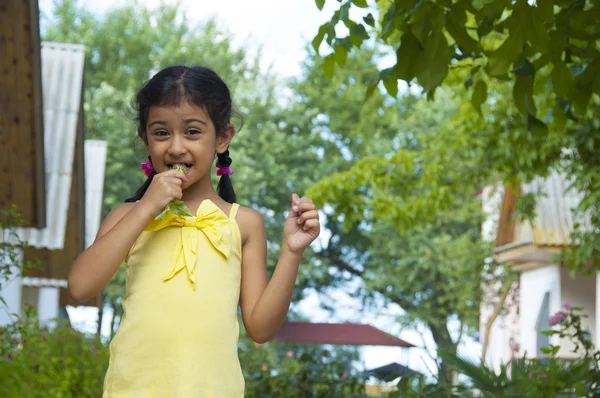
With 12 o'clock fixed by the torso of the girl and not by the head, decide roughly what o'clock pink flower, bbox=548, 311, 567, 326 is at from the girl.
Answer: The pink flower is roughly at 7 o'clock from the girl.

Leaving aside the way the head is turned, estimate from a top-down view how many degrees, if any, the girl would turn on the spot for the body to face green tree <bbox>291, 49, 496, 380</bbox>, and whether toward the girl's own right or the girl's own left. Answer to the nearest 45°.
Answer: approximately 180°

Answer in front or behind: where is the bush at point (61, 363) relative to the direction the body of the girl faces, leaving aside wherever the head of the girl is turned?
behind

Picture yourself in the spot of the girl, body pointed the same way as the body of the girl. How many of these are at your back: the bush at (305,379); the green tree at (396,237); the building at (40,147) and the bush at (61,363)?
4

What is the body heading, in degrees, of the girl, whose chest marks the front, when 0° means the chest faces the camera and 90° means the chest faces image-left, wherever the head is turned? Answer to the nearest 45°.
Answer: approximately 0°

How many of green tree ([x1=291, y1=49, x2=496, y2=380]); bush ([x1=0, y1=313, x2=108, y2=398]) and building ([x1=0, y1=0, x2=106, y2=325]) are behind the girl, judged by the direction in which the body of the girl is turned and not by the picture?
3

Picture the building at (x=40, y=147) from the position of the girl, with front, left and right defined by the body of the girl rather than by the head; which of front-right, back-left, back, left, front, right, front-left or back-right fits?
back

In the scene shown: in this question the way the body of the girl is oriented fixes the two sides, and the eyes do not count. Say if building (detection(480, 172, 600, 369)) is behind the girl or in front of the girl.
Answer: behind

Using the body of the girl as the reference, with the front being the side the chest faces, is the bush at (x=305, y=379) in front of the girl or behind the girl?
behind

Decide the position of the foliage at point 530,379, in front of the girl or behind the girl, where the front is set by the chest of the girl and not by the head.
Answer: behind
